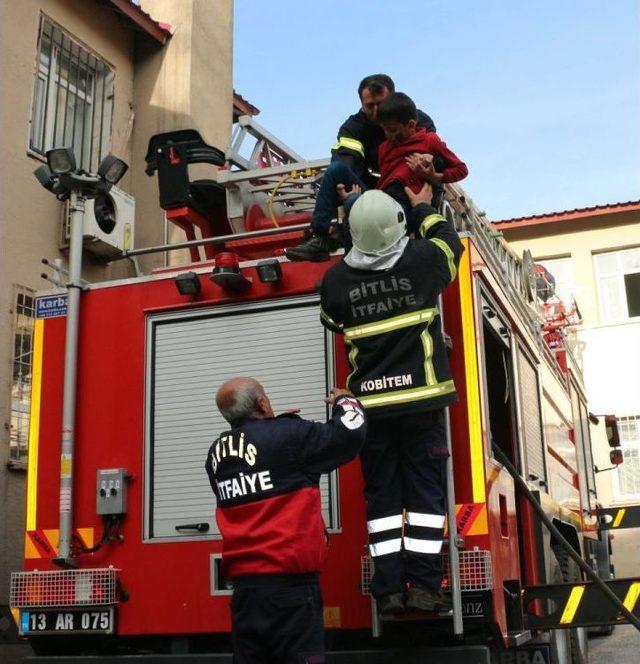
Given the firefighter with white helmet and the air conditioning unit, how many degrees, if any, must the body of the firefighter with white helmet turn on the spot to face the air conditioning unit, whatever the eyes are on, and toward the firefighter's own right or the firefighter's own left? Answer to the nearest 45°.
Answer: approximately 45° to the firefighter's own left

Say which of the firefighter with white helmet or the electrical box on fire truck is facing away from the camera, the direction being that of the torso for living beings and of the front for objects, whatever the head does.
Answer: the firefighter with white helmet

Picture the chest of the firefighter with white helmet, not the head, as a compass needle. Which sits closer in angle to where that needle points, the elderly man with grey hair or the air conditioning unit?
the air conditioning unit

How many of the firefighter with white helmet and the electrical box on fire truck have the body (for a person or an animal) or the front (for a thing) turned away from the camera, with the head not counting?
1

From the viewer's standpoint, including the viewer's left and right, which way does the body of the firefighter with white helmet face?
facing away from the viewer

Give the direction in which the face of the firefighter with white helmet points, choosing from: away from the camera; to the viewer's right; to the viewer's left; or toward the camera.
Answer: away from the camera

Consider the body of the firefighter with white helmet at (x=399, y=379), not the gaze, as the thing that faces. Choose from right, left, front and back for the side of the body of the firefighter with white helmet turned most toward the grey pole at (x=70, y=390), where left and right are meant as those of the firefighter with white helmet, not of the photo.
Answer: left

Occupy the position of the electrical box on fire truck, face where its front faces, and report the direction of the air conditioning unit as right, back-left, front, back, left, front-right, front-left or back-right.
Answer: back

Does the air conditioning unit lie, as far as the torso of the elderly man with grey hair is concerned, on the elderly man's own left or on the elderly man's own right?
on the elderly man's own left

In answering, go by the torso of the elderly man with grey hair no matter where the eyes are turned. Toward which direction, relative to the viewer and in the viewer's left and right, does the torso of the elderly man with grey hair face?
facing away from the viewer and to the right of the viewer

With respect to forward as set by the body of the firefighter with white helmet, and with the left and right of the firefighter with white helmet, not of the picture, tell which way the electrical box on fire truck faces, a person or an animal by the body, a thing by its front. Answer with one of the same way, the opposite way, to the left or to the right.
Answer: the opposite way

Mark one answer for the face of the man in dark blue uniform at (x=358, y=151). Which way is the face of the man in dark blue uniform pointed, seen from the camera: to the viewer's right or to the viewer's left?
to the viewer's right

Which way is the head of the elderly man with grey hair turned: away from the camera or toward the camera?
away from the camera
